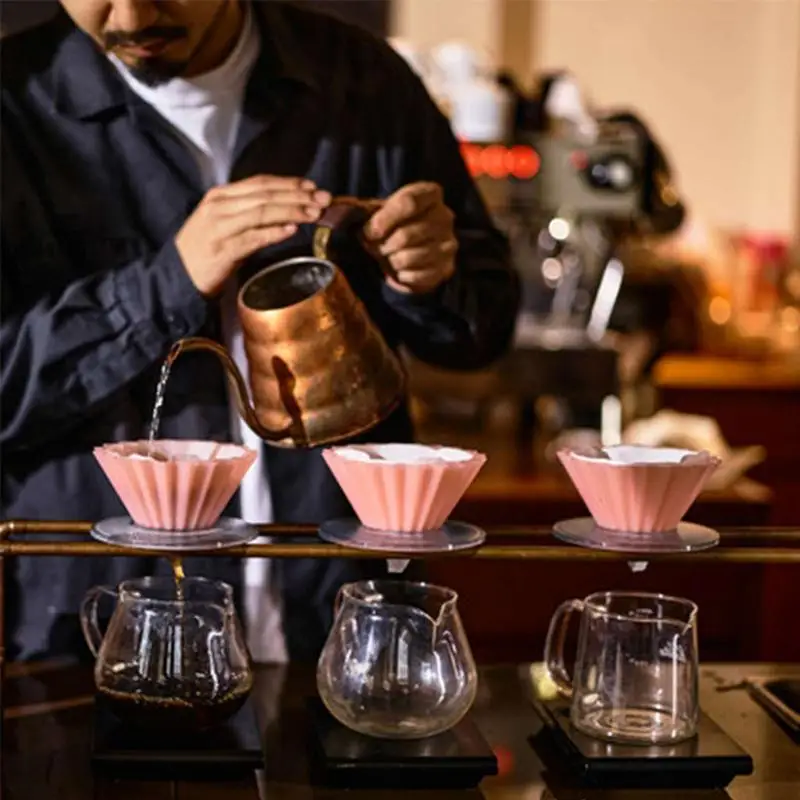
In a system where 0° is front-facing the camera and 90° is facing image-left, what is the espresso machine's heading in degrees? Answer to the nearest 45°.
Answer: approximately 0°

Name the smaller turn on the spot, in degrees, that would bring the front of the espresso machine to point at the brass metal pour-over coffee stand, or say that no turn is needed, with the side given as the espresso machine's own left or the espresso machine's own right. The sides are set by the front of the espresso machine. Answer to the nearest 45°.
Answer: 0° — it already faces it

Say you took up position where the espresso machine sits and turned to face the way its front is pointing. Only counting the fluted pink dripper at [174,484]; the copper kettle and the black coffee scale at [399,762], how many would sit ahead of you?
3

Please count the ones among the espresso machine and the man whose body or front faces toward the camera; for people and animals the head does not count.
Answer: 2

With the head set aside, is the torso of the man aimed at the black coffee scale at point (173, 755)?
yes

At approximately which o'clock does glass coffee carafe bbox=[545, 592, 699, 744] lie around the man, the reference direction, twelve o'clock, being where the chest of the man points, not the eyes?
The glass coffee carafe is roughly at 11 o'clock from the man.

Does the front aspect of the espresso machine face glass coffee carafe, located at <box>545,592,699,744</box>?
yes
